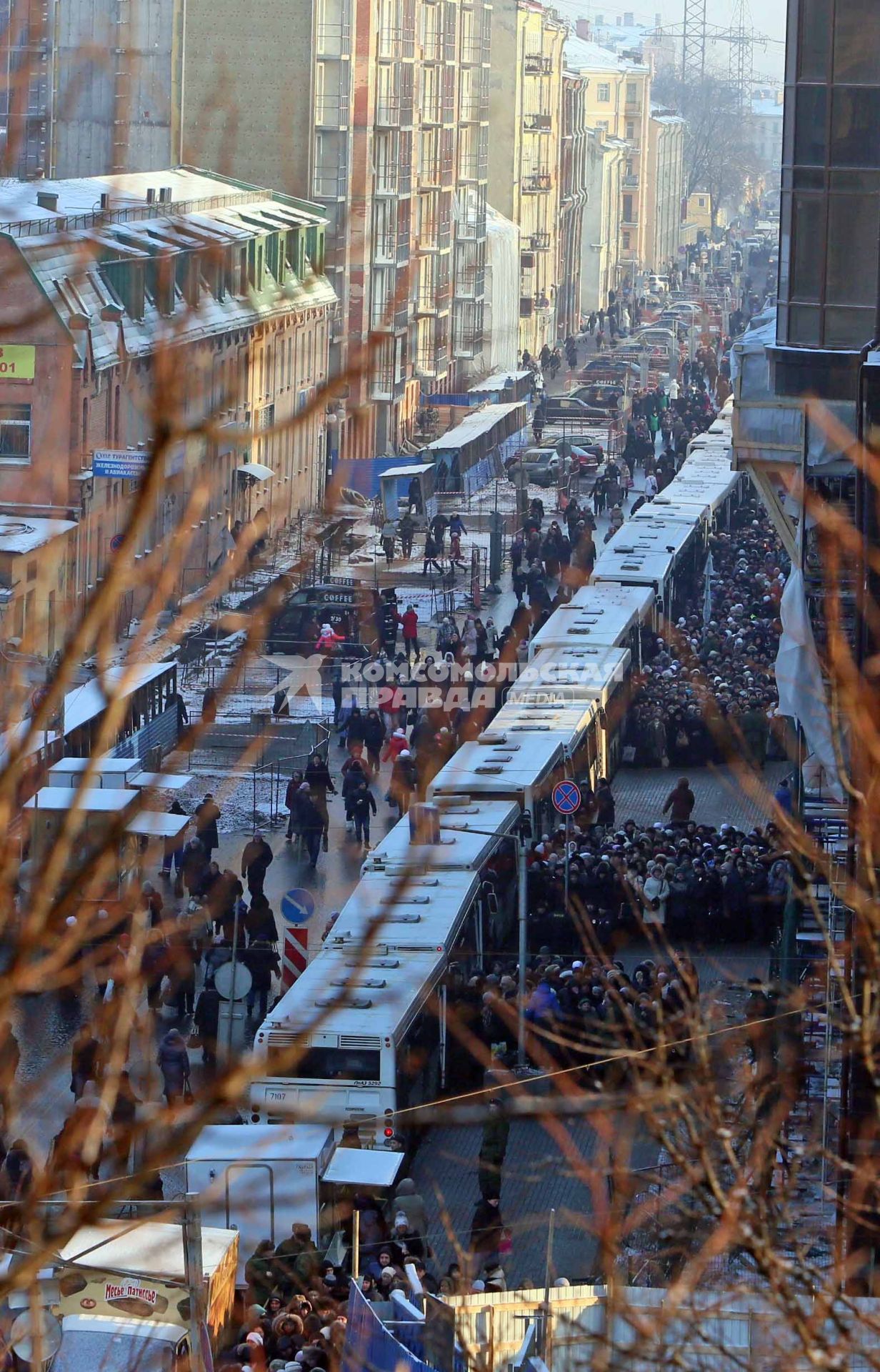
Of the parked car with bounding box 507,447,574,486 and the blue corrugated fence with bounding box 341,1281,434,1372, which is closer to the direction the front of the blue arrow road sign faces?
the blue corrugated fence

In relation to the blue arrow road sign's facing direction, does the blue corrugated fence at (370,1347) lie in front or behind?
in front

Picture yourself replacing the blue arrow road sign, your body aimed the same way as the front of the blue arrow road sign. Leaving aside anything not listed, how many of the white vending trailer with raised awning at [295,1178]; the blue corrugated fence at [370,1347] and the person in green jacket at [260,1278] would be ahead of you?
3

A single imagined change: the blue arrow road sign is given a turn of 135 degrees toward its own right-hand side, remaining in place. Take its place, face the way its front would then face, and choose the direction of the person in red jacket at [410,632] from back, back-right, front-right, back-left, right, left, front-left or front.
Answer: front-right

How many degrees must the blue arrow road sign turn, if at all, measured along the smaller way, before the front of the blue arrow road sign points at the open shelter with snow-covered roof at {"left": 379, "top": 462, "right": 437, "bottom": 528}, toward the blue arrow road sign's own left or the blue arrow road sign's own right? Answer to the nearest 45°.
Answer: approximately 180°

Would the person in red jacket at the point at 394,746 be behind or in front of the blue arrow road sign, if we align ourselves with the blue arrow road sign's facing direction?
behind

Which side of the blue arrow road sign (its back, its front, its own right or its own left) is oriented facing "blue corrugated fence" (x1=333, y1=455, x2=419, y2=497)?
back

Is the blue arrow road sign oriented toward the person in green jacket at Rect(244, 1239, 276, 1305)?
yes

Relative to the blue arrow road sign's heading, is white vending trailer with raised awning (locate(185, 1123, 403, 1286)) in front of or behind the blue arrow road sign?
in front

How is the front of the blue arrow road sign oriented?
toward the camera

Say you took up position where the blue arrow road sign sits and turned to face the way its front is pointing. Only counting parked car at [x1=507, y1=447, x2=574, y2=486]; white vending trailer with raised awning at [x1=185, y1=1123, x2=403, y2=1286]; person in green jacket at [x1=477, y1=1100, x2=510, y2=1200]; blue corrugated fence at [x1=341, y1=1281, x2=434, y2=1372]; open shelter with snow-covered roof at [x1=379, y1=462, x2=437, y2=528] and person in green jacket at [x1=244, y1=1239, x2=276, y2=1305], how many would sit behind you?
2

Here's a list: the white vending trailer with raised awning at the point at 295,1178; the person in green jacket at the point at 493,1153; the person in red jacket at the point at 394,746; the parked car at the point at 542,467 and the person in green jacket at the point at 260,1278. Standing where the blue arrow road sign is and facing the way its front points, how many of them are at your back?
2
